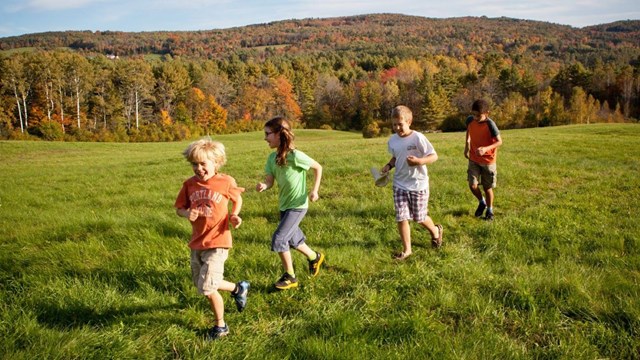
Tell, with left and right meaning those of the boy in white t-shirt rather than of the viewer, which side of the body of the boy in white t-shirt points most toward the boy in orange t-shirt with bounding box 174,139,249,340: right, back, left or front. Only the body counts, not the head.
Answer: front

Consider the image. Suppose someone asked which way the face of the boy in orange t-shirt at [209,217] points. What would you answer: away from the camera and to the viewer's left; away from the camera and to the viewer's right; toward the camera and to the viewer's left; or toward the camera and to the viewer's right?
toward the camera and to the viewer's left

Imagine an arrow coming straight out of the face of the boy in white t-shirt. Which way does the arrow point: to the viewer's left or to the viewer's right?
to the viewer's left

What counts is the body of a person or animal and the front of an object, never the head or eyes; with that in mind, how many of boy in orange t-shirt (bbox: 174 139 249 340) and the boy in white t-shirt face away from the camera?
0

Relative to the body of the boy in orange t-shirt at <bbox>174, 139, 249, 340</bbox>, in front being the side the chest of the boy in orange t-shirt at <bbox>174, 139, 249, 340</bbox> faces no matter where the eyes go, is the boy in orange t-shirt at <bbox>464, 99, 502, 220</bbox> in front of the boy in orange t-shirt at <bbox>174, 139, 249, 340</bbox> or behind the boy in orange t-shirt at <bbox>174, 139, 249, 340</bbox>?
behind

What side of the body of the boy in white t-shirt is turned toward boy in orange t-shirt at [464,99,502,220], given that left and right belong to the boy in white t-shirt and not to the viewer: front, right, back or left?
back

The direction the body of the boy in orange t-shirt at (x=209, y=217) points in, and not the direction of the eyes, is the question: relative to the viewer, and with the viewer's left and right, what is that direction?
facing the viewer and to the left of the viewer

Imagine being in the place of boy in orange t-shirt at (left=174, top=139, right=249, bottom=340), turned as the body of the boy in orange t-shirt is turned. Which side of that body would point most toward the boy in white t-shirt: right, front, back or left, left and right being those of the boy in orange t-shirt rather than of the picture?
back
